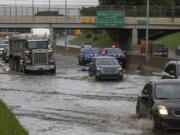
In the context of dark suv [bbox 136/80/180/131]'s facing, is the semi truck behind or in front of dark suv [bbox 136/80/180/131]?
behind

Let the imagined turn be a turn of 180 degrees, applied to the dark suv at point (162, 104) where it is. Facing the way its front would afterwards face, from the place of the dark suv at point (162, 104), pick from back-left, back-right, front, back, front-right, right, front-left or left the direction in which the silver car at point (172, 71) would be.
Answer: front-right

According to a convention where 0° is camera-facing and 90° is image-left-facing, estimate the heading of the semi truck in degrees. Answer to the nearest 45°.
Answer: approximately 0°

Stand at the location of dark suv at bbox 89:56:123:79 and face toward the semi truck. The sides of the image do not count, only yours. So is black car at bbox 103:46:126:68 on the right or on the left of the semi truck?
right

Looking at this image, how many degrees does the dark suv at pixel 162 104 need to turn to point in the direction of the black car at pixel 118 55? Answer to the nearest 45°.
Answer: approximately 135° to its left
